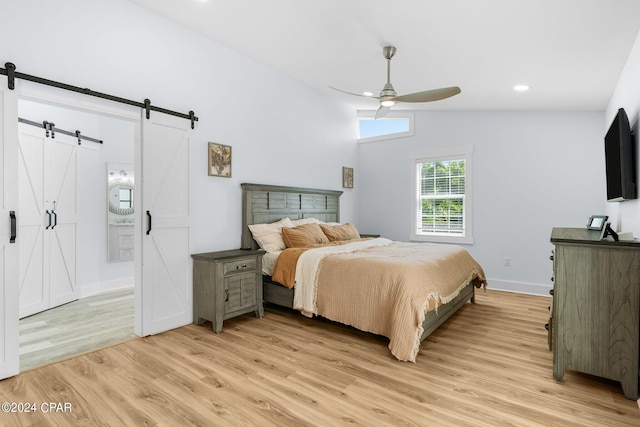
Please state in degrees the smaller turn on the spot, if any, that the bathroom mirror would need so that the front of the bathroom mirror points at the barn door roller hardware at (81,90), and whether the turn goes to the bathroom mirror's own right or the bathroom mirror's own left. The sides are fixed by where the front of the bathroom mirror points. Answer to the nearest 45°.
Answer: approximately 45° to the bathroom mirror's own right

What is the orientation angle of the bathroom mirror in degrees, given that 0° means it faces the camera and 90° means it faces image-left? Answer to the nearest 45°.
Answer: approximately 315°

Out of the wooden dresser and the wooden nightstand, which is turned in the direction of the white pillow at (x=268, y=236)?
the wooden dresser

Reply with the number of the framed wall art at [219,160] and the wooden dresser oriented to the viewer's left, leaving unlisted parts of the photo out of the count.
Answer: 1

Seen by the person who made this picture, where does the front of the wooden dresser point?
facing to the left of the viewer

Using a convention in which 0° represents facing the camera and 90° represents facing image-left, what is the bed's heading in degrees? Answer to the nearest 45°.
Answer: approximately 315°

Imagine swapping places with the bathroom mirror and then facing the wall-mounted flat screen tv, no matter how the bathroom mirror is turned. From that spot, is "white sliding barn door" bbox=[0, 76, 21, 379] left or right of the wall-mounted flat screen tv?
right

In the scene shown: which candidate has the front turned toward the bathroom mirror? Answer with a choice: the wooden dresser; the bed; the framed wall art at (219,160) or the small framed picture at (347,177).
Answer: the wooden dresser

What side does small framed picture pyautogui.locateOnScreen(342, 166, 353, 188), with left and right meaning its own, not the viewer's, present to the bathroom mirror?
right
